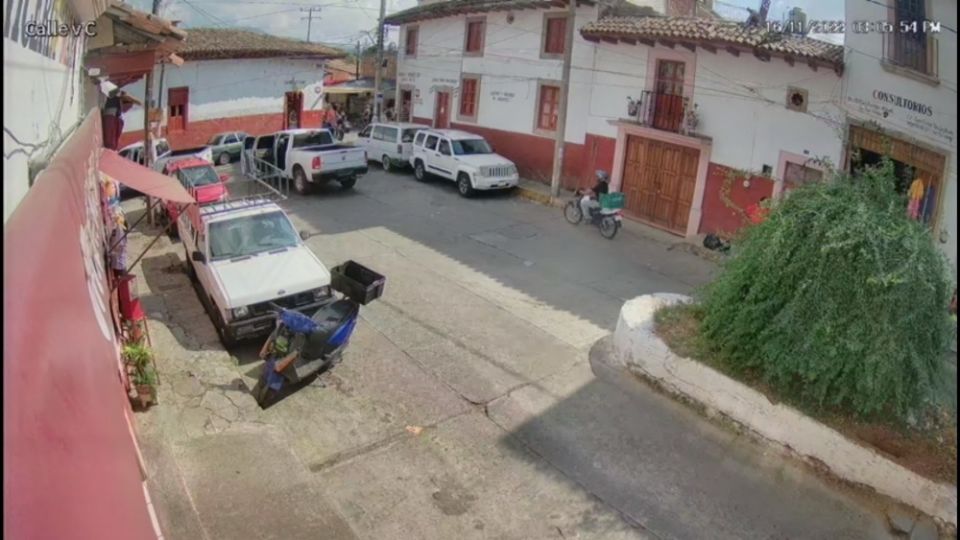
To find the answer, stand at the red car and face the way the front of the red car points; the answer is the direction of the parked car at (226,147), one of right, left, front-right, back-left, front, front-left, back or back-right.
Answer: back-left

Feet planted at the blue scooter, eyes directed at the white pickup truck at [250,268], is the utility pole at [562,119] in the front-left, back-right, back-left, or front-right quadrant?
front-right

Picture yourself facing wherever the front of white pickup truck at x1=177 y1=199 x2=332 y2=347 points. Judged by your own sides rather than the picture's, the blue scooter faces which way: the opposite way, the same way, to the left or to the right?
to the right

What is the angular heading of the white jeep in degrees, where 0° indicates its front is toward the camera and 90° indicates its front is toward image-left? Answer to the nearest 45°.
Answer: approximately 315°

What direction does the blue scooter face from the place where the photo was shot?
facing the viewer and to the left of the viewer

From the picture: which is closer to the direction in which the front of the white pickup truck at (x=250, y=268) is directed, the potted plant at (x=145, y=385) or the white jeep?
the potted plant

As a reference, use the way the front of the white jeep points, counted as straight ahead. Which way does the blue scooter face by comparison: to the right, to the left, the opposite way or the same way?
to the right

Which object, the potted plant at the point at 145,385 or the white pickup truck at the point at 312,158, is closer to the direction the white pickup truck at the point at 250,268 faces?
the potted plant

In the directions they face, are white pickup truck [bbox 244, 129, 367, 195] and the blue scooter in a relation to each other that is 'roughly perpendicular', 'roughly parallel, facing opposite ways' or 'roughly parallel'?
roughly perpendicular

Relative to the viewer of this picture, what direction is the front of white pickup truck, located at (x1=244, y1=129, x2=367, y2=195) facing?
facing away from the viewer and to the left of the viewer

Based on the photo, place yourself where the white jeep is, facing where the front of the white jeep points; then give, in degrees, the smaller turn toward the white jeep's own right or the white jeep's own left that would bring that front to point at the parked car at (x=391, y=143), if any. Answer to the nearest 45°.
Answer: approximately 180°

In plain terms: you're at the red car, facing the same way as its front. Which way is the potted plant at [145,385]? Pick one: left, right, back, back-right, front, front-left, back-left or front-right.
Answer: front-right

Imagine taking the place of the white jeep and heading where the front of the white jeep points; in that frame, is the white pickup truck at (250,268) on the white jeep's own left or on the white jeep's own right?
on the white jeep's own right
